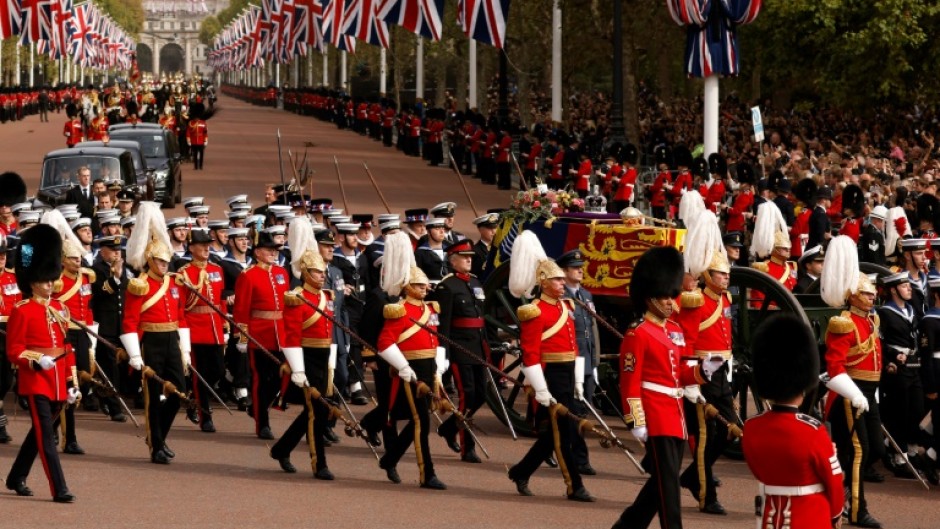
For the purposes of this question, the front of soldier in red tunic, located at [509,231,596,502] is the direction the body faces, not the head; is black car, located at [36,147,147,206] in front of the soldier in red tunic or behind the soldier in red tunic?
behind

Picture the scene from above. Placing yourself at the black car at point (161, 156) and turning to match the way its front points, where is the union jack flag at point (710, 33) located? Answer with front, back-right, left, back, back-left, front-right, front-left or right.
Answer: left

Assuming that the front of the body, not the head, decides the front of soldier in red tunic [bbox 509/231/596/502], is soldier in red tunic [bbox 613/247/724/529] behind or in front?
in front

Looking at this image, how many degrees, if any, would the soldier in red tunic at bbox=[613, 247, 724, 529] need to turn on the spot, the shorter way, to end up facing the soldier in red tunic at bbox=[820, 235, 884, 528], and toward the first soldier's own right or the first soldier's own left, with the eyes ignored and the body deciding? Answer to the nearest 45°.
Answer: approximately 90° to the first soldier's own left

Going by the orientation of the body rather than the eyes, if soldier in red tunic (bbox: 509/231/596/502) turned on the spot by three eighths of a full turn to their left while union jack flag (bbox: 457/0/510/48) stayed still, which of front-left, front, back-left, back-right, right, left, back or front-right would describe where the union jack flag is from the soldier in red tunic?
front

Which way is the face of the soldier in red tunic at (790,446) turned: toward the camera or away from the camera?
away from the camera

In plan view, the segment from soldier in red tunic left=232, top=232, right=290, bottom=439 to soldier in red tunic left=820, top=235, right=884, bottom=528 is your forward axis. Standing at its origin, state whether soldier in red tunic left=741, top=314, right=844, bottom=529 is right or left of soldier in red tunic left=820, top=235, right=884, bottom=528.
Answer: right
